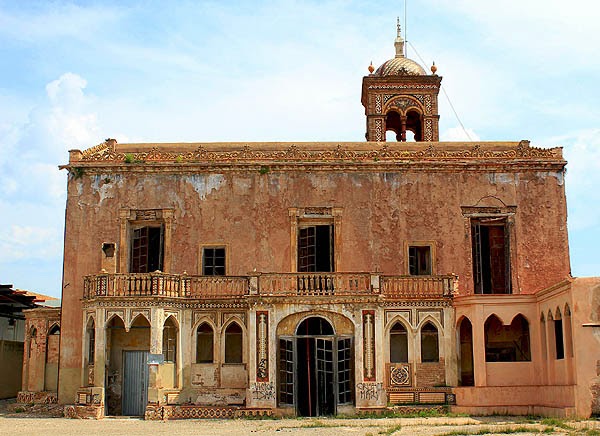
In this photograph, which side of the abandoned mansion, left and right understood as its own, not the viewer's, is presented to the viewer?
front
